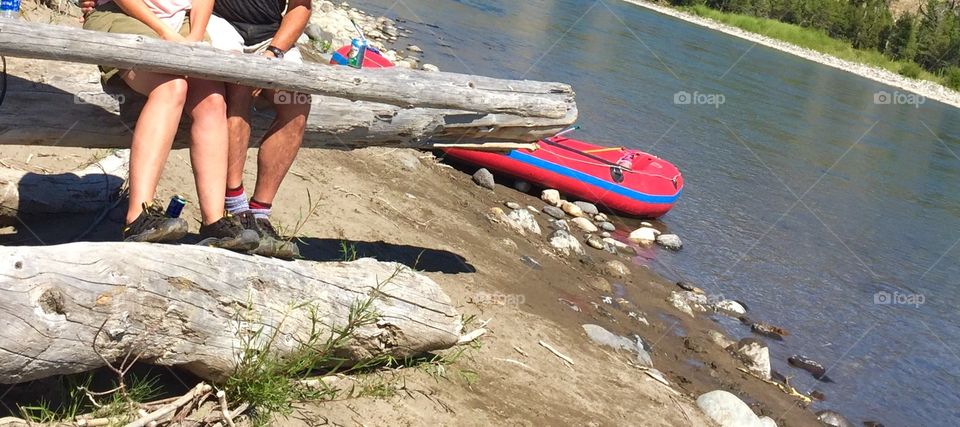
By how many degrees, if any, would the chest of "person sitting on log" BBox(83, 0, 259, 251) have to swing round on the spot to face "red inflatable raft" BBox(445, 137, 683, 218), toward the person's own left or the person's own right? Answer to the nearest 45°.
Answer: approximately 90° to the person's own left

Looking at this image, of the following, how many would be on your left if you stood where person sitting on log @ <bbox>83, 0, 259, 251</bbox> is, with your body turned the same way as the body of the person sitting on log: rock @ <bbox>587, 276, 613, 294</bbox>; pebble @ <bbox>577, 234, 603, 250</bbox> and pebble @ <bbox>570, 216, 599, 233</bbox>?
3

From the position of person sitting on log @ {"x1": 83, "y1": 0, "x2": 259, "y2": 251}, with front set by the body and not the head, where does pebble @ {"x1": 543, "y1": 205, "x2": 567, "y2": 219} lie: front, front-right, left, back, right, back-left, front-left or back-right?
left

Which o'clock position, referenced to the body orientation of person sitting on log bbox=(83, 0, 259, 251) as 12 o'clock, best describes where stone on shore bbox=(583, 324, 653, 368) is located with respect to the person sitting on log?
The stone on shore is roughly at 10 o'clock from the person sitting on log.

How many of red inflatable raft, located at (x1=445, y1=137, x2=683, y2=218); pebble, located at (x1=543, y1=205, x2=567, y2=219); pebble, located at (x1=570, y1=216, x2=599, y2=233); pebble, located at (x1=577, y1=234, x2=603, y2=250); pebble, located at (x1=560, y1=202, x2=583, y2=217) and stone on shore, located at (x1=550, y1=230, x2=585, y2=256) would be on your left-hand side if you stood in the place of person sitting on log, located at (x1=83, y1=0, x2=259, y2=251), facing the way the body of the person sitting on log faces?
6

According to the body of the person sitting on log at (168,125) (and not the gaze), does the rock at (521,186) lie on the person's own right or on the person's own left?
on the person's own left

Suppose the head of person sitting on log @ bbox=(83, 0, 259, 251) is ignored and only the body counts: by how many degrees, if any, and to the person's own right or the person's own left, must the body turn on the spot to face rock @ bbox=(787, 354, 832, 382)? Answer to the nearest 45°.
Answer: approximately 45° to the person's own left

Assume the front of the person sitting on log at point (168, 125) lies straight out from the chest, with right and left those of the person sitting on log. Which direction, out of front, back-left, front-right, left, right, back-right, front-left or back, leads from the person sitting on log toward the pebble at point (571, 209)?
left

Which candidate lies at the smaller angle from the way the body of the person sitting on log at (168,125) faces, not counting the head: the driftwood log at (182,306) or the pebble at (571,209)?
the driftwood log

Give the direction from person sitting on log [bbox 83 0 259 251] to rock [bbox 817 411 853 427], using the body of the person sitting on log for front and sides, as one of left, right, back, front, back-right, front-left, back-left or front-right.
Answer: front-left

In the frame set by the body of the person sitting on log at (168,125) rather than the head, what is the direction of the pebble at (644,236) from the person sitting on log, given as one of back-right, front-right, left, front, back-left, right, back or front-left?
left

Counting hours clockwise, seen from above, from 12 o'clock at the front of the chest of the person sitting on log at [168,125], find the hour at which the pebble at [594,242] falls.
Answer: The pebble is roughly at 9 o'clock from the person sitting on log.

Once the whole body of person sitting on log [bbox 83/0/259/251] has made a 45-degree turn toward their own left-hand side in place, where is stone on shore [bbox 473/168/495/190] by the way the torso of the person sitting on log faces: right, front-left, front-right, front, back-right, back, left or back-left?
front-left

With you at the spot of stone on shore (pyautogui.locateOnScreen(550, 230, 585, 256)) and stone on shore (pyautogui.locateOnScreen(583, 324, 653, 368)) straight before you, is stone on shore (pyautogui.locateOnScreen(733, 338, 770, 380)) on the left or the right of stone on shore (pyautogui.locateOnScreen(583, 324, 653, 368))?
left

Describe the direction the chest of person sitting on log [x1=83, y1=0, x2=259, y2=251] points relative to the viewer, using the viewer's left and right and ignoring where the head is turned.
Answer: facing the viewer and to the right of the viewer

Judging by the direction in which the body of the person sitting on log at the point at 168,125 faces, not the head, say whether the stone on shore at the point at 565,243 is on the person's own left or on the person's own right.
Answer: on the person's own left
